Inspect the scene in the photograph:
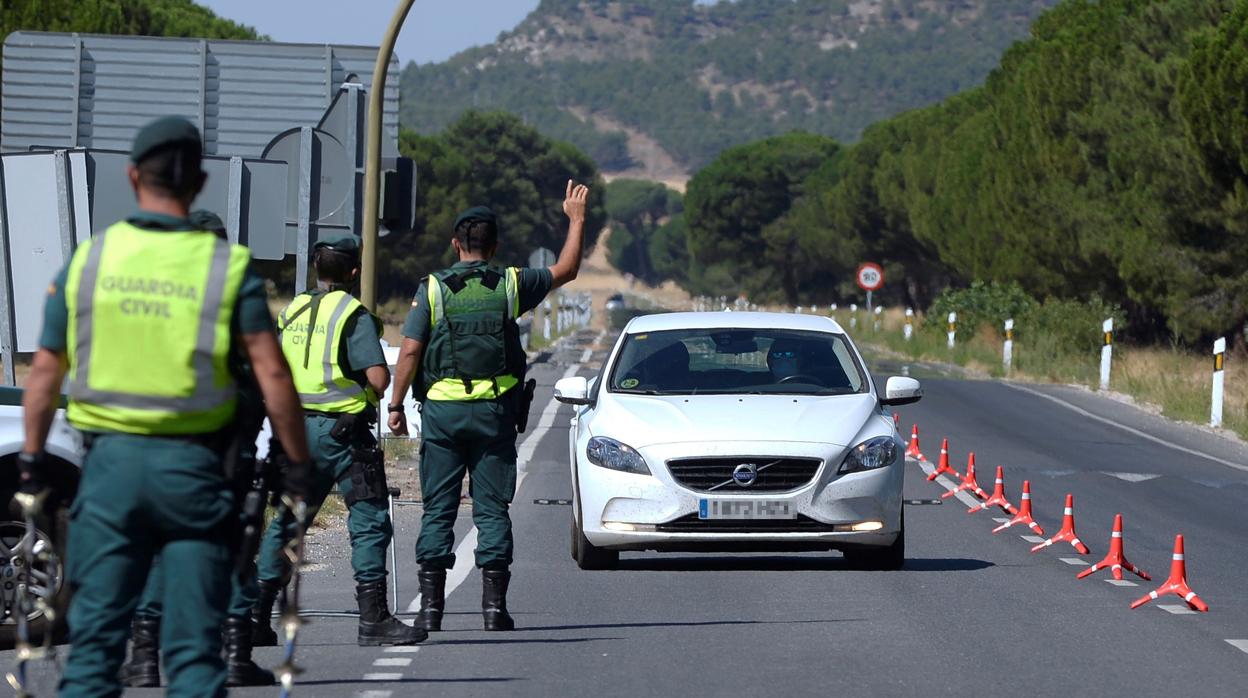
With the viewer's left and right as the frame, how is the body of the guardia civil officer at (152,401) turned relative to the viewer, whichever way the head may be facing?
facing away from the viewer

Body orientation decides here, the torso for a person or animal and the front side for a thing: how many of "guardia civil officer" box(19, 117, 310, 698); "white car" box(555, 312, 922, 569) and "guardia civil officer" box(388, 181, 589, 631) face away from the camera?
2

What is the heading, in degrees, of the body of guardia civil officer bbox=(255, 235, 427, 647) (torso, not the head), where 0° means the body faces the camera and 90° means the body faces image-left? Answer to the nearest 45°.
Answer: approximately 225°

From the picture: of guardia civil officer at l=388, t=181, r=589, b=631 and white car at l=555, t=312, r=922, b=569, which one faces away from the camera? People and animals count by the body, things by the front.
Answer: the guardia civil officer

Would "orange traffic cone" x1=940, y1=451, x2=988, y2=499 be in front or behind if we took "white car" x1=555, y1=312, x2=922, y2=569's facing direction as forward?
behind

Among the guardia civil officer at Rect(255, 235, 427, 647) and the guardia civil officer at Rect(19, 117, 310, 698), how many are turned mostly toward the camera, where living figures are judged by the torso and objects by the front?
0

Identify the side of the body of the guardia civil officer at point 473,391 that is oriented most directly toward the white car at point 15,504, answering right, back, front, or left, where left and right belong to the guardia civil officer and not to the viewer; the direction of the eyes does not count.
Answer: left

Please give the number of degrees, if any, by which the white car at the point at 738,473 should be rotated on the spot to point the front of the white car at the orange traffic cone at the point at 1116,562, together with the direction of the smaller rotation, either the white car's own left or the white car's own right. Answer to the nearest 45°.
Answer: approximately 90° to the white car's own left

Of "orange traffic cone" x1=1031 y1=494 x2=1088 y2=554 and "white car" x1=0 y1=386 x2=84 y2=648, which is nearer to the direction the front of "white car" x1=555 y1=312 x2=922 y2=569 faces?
the white car

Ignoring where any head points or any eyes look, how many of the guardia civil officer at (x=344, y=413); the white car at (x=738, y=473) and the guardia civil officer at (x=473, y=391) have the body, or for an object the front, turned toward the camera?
1

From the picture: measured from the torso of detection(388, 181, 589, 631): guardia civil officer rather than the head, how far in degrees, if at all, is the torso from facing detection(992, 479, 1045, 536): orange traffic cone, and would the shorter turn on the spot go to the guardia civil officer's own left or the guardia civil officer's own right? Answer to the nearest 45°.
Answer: approximately 45° to the guardia civil officer's own right

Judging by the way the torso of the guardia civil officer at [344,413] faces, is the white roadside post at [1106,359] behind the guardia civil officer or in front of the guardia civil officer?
in front

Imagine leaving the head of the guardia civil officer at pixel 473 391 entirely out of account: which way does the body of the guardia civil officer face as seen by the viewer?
away from the camera

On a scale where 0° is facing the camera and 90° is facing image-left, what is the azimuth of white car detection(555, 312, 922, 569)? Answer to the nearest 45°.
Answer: approximately 0°

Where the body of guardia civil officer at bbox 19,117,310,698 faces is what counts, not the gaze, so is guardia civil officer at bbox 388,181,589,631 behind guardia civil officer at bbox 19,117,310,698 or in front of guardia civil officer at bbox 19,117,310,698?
in front

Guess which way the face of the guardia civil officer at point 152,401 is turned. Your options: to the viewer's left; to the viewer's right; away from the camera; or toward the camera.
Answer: away from the camera

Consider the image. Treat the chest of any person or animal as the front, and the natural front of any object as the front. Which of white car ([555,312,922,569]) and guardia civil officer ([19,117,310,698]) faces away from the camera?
the guardia civil officer

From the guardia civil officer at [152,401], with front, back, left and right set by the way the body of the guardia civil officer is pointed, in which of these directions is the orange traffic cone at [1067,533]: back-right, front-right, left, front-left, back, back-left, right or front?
front-right
